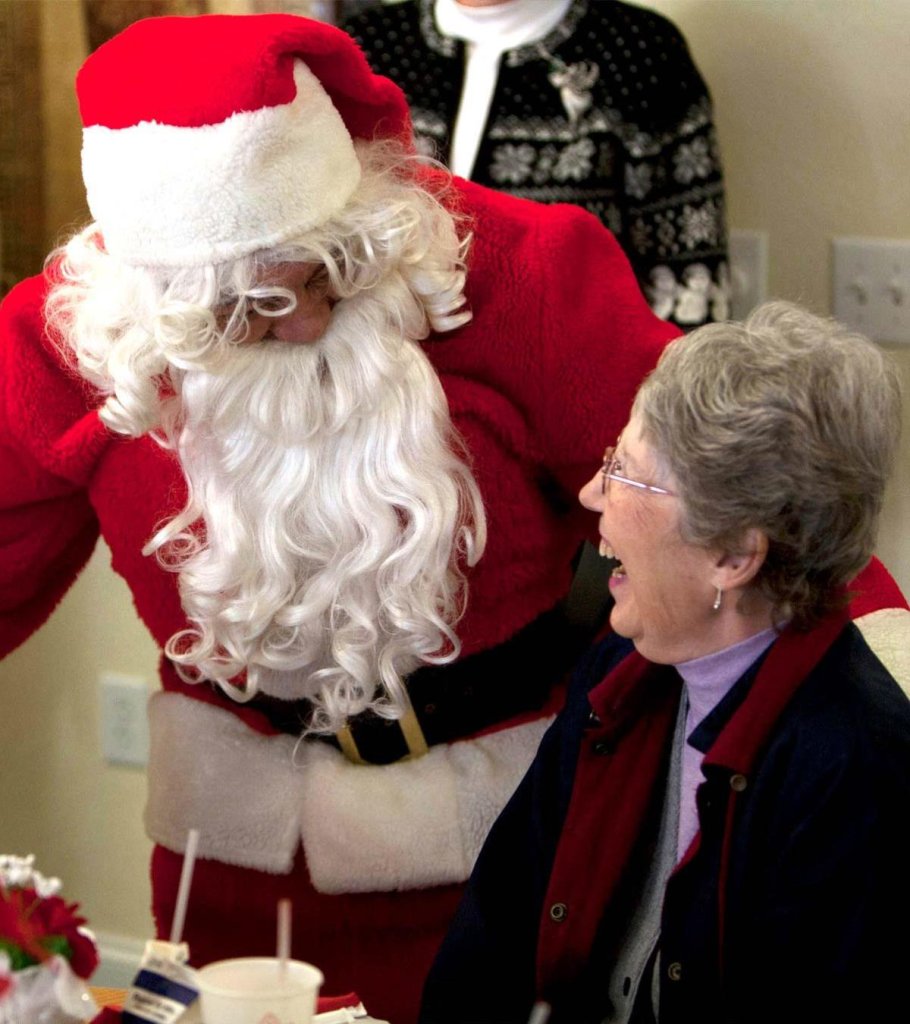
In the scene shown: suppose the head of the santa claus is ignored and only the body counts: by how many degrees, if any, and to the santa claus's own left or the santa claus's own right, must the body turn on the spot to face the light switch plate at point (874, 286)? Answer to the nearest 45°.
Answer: approximately 135° to the santa claus's own left

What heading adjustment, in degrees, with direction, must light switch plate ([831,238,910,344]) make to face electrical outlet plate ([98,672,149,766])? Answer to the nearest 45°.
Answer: approximately 90° to its right

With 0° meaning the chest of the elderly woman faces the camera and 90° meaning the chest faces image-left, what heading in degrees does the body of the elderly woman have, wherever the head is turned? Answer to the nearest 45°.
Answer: approximately 45°

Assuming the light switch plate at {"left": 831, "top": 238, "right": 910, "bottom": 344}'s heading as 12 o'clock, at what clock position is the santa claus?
The santa claus is roughly at 1 o'clock from the light switch plate.

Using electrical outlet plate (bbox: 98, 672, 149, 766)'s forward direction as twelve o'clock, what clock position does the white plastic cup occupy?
The white plastic cup is roughly at 12 o'clock from the electrical outlet plate.

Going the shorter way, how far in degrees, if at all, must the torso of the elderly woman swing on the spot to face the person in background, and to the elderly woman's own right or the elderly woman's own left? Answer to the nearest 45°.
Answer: approximately 135° to the elderly woman's own right

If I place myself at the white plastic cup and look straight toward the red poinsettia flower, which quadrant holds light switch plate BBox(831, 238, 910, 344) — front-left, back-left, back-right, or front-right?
back-right

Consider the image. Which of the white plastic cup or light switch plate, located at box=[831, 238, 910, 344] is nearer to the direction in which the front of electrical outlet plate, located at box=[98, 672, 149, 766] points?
the white plastic cup

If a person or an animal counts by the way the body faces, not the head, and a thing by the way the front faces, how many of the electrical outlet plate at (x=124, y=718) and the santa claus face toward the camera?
2
